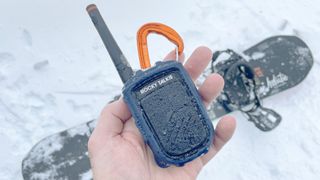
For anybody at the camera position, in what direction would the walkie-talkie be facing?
facing the viewer

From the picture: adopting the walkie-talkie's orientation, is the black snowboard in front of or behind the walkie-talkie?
behind
